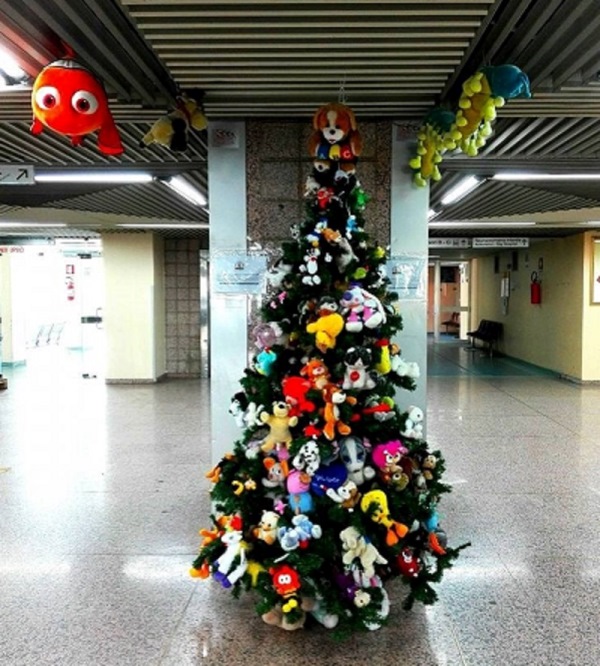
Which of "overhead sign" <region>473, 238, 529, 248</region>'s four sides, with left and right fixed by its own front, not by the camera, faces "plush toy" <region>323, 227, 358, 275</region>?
front

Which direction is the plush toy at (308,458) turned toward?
toward the camera

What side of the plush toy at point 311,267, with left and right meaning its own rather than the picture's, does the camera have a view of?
front

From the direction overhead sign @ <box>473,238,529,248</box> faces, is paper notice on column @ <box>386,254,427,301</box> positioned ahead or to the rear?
ahead

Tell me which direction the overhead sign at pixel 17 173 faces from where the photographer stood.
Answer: facing the viewer

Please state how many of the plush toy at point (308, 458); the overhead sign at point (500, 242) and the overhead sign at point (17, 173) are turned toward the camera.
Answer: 3
